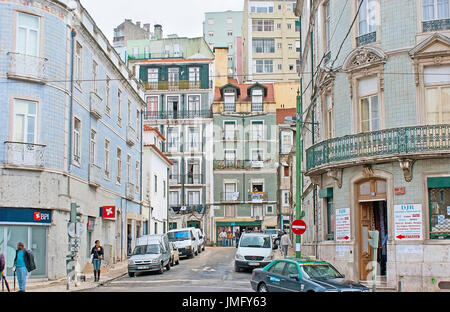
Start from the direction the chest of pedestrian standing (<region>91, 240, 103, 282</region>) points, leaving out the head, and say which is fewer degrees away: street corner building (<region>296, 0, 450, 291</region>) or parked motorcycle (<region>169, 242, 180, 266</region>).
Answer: the street corner building

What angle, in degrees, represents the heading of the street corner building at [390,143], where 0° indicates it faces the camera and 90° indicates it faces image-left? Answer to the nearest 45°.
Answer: approximately 45°

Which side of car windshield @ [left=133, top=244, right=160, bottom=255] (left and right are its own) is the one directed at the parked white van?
back

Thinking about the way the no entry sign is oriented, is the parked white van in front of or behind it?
behind

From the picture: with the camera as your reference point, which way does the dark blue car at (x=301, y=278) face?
facing the viewer and to the right of the viewer

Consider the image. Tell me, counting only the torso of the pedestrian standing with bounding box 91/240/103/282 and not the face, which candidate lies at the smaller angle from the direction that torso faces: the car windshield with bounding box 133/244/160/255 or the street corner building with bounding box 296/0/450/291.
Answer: the street corner building
